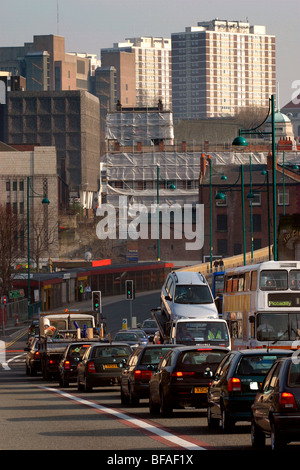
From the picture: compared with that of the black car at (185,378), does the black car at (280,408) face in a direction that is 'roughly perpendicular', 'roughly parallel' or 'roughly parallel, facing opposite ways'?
roughly parallel

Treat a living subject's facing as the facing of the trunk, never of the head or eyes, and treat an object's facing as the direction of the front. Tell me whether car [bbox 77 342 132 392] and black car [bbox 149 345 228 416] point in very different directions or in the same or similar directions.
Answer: same or similar directions

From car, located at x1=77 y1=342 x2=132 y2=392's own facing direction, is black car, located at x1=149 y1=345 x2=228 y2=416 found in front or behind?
behind

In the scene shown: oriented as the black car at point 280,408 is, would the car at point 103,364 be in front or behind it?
in front

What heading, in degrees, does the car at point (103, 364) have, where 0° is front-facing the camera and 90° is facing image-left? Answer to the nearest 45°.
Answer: approximately 135°

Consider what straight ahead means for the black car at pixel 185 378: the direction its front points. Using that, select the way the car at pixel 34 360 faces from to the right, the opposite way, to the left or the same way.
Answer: the same way

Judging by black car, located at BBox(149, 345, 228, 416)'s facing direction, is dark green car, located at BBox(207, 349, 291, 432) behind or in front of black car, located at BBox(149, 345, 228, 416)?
behind

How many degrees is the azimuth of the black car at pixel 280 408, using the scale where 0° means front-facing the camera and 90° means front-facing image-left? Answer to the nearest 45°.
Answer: approximately 135°

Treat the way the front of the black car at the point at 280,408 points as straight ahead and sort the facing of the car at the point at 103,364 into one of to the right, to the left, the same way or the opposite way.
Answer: the same way

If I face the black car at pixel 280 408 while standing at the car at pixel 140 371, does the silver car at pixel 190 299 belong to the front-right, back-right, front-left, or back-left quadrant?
back-left

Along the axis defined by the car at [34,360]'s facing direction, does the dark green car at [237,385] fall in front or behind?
behind

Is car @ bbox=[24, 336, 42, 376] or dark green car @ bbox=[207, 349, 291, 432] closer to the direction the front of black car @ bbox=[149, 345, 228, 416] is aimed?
the car

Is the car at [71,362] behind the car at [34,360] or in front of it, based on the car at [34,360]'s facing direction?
behind

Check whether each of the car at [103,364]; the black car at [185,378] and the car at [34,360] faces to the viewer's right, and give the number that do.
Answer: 0

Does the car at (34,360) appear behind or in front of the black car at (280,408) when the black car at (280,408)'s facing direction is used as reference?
in front
